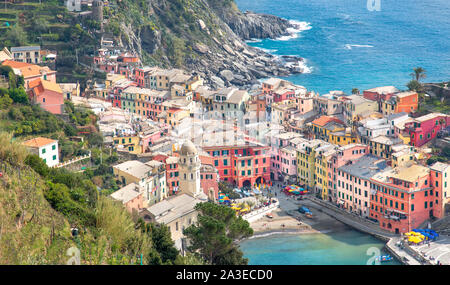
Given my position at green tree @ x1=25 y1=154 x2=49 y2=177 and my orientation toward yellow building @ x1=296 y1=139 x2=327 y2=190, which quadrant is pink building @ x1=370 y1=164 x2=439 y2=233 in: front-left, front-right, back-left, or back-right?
front-right

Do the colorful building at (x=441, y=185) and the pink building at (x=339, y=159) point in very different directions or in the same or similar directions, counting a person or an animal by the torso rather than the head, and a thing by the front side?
same or similar directions

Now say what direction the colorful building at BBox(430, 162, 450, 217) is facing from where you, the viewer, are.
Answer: facing the viewer and to the left of the viewer

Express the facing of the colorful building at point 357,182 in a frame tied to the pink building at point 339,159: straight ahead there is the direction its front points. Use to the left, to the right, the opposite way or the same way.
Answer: the same way

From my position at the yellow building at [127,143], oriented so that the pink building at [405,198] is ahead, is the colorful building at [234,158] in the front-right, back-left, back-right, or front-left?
front-left

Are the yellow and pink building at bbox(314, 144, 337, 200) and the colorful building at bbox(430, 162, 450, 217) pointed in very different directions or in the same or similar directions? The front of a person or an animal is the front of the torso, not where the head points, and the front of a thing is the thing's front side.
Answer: same or similar directions

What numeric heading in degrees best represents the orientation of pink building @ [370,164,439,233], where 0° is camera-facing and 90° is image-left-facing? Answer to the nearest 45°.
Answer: approximately 45°

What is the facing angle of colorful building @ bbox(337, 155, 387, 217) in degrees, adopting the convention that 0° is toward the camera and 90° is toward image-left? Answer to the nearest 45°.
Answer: approximately 45°

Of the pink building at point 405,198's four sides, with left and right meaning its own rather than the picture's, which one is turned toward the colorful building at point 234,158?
right

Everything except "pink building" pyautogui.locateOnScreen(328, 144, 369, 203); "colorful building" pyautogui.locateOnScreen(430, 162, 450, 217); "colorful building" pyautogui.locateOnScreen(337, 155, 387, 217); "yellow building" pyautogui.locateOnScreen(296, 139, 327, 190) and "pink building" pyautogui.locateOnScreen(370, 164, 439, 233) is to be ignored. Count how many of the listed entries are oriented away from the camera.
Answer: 0

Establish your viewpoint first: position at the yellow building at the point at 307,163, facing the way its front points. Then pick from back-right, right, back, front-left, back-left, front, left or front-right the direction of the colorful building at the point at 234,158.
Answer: front-right

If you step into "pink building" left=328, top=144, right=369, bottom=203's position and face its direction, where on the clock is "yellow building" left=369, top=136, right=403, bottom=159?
The yellow building is roughly at 6 o'clock from the pink building.

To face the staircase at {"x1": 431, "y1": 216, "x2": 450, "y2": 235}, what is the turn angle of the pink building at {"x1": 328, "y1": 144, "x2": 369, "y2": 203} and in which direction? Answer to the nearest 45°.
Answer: approximately 90° to its left

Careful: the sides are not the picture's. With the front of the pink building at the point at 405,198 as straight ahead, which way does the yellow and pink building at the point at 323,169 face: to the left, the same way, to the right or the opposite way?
the same way

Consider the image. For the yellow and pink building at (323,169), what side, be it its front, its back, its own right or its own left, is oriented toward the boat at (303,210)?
front

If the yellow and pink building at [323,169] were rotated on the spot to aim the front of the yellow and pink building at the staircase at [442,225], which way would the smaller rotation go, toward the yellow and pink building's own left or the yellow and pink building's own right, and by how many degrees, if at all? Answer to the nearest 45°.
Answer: approximately 90° to the yellow and pink building's own left

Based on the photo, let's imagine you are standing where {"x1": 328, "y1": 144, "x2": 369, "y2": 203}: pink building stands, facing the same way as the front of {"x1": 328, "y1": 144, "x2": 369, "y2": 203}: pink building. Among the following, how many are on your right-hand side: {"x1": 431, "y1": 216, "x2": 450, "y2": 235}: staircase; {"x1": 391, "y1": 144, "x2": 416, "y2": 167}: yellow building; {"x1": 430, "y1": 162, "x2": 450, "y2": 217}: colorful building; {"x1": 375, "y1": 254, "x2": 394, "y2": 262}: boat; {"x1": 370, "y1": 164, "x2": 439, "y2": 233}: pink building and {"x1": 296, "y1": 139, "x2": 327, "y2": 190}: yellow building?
1

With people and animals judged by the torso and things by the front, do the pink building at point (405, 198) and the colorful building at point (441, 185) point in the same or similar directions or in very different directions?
same or similar directions

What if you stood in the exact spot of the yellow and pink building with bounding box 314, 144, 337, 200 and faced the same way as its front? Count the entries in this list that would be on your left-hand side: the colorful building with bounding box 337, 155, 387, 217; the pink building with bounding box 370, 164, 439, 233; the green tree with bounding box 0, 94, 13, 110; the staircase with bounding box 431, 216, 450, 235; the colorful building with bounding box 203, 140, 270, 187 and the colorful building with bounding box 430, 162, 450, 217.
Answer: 4

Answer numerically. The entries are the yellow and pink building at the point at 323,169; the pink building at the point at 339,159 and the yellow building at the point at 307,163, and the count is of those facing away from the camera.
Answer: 0

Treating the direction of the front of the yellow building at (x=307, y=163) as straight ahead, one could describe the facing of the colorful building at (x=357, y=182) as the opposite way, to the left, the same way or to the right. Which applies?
the same way
